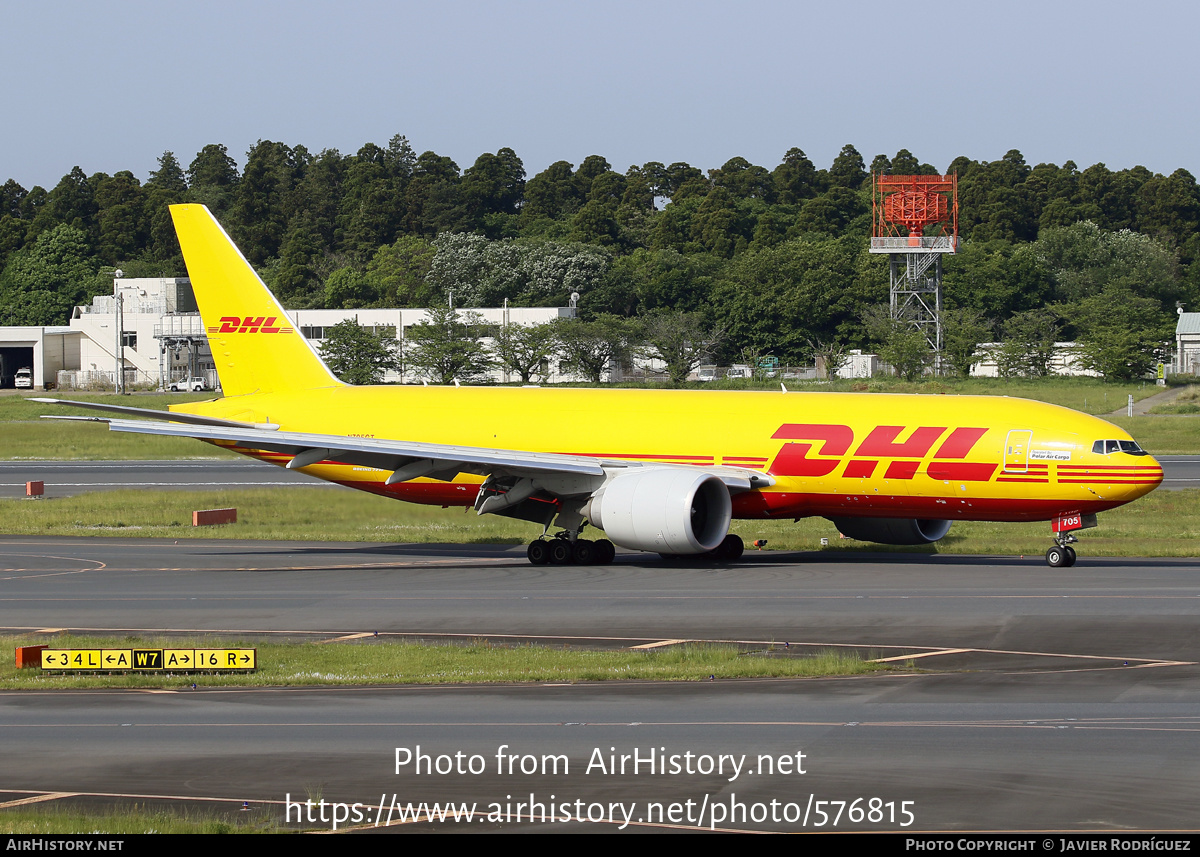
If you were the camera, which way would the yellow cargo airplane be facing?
facing the viewer and to the right of the viewer
